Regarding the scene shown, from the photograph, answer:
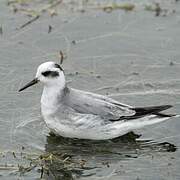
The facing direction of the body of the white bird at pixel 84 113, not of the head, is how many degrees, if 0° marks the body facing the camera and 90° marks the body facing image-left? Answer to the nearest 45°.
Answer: approximately 90°

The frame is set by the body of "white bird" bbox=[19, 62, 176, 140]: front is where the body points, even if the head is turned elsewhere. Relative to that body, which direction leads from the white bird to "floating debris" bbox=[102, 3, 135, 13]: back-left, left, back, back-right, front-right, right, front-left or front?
right
